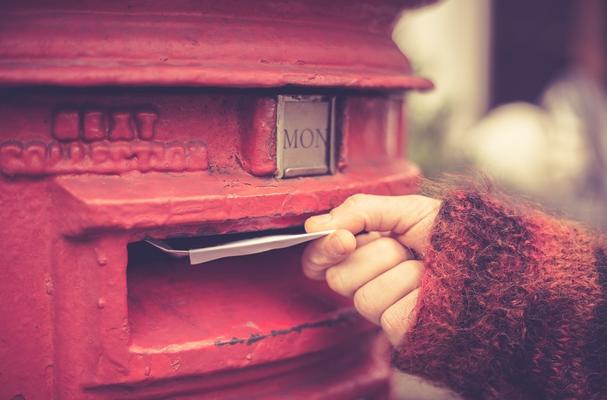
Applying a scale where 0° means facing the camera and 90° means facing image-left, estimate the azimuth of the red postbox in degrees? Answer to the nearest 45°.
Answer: approximately 315°
